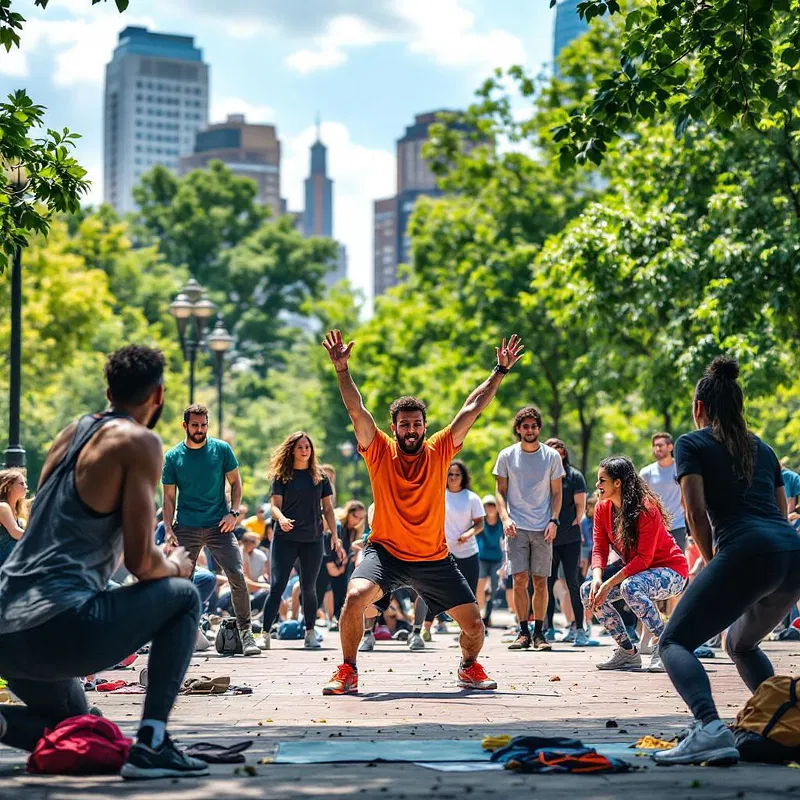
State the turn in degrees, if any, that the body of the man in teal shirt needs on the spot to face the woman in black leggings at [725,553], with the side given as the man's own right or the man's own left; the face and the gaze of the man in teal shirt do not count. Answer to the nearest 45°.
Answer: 0° — they already face them

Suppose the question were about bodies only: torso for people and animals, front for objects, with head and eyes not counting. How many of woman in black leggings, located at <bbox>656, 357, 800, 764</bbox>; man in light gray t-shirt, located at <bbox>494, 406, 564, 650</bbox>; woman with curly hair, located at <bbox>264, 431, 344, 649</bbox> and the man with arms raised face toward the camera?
3

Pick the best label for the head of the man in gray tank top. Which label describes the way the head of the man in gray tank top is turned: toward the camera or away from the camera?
away from the camera

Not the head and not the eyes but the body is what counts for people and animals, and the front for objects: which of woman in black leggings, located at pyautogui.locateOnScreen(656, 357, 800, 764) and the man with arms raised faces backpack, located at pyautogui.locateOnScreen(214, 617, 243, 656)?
the woman in black leggings

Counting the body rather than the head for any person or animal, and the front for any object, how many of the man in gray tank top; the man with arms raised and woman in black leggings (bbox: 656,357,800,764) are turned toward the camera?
1

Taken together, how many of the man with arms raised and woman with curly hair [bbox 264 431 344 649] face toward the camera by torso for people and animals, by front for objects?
2

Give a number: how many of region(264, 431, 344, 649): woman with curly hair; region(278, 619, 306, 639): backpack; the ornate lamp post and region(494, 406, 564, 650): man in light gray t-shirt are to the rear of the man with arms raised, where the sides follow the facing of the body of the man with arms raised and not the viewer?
4

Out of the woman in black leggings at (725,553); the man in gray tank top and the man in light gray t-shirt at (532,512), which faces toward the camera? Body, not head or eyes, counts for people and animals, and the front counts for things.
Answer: the man in light gray t-shirt

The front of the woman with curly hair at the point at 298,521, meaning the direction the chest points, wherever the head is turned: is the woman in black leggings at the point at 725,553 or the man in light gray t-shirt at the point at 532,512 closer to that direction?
the woman in black leggings

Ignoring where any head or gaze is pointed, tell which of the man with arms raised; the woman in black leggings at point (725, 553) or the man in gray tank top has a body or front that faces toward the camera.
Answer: the man with arms raised

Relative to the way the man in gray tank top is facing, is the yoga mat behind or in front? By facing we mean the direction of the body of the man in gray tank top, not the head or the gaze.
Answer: in front

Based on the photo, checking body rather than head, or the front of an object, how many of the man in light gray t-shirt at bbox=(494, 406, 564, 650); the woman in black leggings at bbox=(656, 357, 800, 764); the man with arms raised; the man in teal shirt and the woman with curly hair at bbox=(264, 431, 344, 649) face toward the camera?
4

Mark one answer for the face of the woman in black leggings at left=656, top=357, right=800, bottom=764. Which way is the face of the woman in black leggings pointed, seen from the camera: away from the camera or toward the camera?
away from the camera

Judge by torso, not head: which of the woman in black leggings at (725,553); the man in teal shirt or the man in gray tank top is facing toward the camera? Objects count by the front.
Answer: the man in teal shirt
